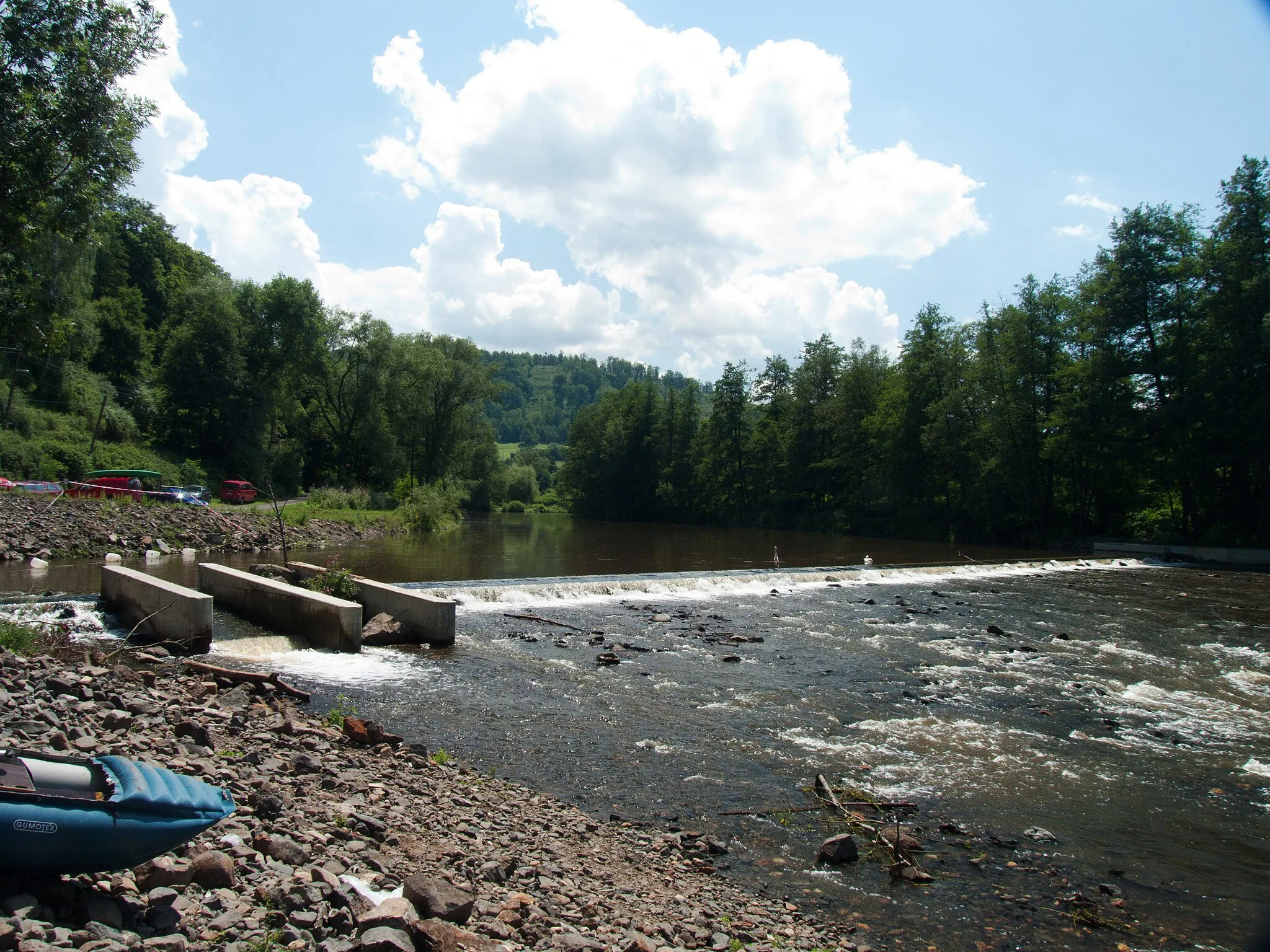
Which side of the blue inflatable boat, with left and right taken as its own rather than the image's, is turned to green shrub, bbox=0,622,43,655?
left

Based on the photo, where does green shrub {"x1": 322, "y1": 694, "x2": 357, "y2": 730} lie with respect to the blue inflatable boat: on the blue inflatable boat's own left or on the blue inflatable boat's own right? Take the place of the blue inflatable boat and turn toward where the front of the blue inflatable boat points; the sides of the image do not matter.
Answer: on the blue inflatable boat's own left

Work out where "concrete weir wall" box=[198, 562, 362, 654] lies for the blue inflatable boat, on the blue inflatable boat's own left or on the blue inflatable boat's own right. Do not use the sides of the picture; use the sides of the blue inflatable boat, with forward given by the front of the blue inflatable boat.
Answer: on the blue inflatable boat's own left

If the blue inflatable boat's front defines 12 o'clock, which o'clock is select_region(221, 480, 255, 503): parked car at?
The parked car is roughly at 9 o'clock from the blue inflatable boat.

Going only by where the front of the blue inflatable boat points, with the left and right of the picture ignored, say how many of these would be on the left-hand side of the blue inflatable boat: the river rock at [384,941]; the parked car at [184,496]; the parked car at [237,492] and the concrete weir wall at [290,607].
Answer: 3

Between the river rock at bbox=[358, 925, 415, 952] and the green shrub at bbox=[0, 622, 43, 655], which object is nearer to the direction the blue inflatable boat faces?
the river rock

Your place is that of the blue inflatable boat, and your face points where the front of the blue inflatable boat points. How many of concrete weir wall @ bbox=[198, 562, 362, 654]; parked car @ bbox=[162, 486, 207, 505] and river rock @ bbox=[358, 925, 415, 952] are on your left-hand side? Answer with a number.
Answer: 2

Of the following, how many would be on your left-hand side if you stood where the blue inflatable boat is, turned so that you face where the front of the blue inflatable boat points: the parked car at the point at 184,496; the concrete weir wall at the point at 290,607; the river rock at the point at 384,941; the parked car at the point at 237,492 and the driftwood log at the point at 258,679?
4

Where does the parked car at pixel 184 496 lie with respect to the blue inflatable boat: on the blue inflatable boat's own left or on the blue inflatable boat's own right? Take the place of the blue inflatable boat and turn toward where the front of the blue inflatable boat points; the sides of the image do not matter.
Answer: on the blue inflatable boat's own left

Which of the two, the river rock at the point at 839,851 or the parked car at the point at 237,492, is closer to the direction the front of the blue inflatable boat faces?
the river rock

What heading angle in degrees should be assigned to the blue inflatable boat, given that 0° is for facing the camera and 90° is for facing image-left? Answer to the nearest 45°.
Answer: approximately 270°

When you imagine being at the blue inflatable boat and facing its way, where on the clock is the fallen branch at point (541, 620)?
The fallen branch is roughly at 10 o'clock from the blue inflatable boat.
